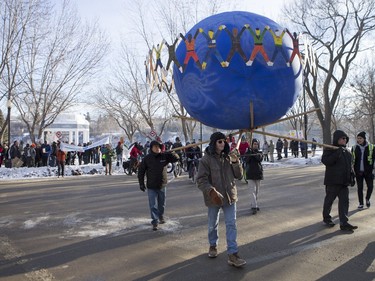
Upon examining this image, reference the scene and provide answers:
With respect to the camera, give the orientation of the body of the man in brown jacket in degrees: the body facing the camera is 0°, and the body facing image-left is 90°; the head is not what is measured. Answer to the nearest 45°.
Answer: approximately 315°

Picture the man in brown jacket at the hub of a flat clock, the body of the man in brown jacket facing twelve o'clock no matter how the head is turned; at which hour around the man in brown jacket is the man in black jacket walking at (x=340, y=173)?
The man in black jacket walking is roughly at 9 o'clock from the man in brown jacket.

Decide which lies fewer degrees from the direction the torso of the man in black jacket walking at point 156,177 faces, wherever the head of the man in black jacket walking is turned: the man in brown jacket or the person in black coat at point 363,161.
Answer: the man in brown jacket

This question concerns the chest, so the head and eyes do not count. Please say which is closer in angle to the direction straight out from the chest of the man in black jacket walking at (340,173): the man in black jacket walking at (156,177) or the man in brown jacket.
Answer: the man in brown jacket

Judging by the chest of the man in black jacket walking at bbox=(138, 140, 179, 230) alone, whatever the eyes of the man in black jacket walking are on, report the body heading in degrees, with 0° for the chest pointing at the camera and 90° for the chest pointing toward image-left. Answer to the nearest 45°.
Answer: approximately 0°

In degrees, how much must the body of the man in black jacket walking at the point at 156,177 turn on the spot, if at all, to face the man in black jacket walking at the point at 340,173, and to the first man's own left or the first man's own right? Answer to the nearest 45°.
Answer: approximately 90° to the first man's own left

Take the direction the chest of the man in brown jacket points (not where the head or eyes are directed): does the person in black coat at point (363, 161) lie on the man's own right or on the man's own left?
on the man's own left
